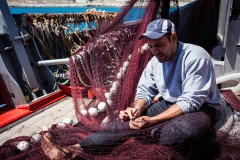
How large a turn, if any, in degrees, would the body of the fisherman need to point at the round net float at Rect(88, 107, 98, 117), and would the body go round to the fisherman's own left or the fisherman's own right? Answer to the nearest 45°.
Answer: approximately 90° to the fisherman's own right

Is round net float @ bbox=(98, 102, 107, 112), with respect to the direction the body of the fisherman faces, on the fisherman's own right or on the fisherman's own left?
on the fisherman's own right

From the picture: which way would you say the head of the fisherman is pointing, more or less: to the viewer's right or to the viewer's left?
to the viewer's left

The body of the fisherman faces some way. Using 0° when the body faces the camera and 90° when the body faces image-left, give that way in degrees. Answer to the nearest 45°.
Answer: approximately 45°

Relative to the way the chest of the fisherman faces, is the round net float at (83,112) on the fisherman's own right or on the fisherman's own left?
on the fisherman's own right
